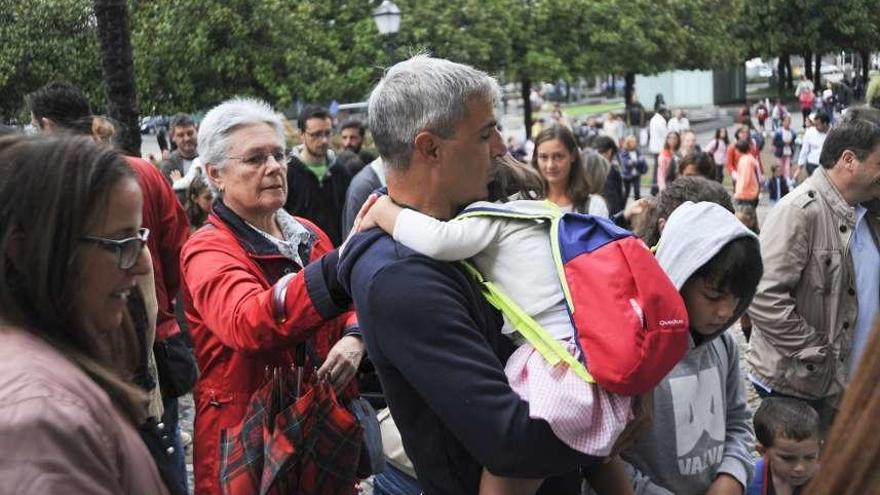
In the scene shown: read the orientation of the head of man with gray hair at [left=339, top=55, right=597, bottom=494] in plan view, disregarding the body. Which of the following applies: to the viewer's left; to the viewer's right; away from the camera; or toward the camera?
to the viewer's right

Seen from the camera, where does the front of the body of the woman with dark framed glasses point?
to the viewer's right

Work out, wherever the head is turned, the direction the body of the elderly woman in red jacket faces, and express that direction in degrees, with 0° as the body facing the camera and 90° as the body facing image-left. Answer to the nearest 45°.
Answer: approximately 315°

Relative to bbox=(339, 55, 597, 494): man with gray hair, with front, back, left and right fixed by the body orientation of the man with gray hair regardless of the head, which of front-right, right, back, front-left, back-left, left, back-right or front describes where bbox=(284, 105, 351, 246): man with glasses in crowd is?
left

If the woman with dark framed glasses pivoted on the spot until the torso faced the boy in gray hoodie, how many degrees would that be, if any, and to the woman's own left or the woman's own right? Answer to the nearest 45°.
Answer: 0° — they already face them

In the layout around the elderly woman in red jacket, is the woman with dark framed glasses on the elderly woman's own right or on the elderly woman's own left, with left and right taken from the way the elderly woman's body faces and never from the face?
on the elderly woman's own right

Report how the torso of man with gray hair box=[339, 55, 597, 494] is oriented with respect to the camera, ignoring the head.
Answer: to the viewer's right

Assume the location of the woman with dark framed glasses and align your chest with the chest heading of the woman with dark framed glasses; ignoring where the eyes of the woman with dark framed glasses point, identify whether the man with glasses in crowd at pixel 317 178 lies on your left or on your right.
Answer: on your left

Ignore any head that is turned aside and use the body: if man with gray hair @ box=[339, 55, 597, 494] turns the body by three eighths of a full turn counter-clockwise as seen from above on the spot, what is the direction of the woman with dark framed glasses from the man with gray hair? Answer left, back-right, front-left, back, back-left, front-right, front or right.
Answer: left

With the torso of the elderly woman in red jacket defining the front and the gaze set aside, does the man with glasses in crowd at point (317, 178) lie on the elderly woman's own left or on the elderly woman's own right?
on the elderly woman's own left

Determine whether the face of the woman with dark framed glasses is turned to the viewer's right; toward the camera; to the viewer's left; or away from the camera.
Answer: to the viewer's right
